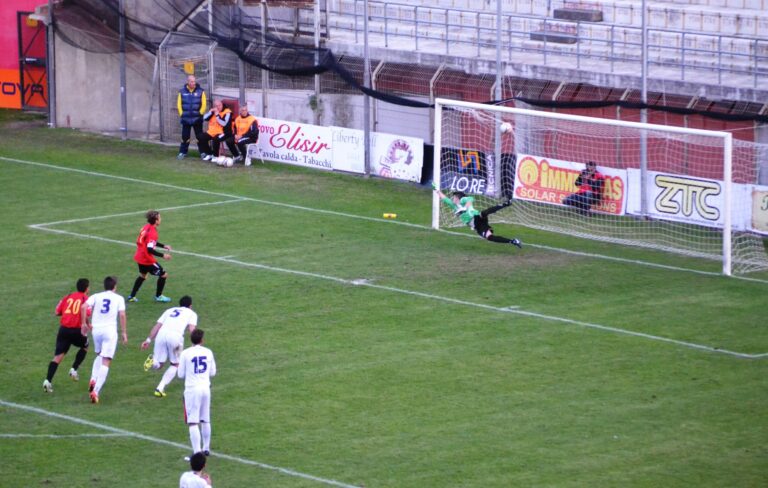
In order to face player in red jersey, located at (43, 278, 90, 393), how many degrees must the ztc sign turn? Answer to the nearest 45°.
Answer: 0° — it already faces them

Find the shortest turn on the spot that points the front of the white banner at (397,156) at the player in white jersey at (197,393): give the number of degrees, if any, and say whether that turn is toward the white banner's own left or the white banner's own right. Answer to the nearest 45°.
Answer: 0° — it already faces them

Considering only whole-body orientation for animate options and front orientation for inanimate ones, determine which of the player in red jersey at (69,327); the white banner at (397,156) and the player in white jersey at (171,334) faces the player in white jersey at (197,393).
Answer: the white banner

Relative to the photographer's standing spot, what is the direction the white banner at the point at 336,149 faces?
facing the viewer and to the left of the viewer

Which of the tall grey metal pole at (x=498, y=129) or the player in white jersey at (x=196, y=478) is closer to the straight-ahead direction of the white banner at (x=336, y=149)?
the player in white jersey

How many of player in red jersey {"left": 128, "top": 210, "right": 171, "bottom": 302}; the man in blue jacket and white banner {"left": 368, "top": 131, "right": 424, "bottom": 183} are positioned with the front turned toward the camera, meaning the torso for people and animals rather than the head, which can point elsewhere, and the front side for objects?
2

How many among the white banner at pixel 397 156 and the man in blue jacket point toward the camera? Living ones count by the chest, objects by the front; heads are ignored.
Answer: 2

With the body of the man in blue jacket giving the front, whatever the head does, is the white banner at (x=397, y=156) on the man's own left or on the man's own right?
on the man's own left

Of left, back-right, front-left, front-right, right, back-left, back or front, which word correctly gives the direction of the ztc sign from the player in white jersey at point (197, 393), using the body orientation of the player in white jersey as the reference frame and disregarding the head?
front-right

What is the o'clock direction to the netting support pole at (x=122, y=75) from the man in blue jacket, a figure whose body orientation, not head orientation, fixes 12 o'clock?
The netting support pole is roughly at 5 o'clock from the man in blue jacket.

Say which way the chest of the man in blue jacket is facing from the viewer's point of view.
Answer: toward the camera

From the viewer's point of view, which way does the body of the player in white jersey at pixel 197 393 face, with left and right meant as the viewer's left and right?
facing away from the viewer

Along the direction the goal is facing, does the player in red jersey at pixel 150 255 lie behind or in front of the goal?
in front

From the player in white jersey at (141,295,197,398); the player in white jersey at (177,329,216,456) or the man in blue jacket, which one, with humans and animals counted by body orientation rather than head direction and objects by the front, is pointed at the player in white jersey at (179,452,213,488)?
the man in blue jacket

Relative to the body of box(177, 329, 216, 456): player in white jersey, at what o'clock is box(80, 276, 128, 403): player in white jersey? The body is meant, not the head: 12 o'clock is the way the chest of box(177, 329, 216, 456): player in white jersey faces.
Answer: box(80, 276, 128, 403): player in white jersey is roughly at 11 o'clock from box(177, 329, 216, 456): player in white jersey.

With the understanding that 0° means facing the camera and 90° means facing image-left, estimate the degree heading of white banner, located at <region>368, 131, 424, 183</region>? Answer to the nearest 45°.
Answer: approximately 0°

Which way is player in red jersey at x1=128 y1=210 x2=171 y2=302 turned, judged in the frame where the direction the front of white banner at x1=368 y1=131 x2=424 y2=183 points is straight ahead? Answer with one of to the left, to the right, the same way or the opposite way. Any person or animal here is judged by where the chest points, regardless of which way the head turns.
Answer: to the left

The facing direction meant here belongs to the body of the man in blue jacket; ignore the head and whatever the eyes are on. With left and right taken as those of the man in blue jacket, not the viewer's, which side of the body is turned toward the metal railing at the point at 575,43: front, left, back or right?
left

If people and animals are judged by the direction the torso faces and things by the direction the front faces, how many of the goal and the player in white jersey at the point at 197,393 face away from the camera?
1

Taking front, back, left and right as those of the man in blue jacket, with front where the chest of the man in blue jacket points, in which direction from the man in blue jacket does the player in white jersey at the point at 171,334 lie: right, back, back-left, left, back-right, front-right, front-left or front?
front
